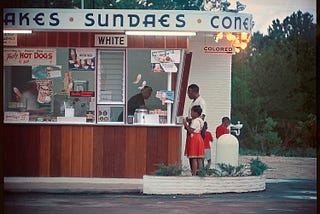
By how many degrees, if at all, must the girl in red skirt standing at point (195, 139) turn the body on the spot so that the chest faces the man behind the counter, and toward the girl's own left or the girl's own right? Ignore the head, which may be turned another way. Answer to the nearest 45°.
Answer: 0° — they already face them

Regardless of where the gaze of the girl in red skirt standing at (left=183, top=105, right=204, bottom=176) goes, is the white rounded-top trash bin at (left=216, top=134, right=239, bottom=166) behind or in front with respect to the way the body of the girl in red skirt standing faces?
behind

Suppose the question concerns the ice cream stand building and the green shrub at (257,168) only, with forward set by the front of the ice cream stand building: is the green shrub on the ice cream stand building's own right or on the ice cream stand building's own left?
on the ice cream stand building's own left

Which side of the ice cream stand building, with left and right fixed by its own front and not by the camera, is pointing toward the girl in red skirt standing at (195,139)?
left

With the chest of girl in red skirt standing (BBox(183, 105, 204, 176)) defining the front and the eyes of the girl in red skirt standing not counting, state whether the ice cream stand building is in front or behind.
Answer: in front

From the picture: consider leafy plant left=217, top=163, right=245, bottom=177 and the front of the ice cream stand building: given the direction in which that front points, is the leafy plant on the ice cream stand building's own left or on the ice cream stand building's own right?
on the ice cream stand building's own left

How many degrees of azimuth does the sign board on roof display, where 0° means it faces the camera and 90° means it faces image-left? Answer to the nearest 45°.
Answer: approximately 0°
